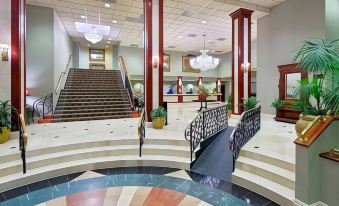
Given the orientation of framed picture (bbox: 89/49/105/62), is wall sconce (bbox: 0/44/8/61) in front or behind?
in front

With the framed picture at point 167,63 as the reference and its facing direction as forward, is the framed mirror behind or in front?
in front

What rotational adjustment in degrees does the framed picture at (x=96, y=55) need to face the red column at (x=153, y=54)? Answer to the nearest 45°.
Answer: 0° — it already faces it

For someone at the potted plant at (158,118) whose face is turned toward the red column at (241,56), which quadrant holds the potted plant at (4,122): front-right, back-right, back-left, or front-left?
back-left

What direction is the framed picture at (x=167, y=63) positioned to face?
toward the camera

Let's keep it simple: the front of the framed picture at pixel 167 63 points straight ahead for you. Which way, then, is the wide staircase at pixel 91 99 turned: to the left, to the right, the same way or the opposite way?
the same way

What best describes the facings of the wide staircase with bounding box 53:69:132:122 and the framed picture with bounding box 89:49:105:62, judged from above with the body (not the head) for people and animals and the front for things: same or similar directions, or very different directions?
same or similar directions

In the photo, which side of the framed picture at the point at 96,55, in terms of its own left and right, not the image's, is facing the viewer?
front

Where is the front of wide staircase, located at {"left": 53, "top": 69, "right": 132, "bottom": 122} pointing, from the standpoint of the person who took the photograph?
facing the viewer

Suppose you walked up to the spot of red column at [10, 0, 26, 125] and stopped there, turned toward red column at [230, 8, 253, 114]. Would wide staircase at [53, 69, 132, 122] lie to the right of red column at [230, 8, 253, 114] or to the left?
left

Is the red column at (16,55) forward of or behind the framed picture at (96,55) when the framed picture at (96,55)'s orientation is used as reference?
forward

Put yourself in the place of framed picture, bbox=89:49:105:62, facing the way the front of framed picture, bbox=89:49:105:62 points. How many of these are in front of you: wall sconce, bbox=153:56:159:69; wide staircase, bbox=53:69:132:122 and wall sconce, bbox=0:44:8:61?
3

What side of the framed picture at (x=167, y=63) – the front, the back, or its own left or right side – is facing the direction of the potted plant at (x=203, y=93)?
front

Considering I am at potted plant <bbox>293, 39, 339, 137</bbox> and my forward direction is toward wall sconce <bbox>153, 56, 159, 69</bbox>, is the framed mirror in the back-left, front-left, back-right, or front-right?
front-right

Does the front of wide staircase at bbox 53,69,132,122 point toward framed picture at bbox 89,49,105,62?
no

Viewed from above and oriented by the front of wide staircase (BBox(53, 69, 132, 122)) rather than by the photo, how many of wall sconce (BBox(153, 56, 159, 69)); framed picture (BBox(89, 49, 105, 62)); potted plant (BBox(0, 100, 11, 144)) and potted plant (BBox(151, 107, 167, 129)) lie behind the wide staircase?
1

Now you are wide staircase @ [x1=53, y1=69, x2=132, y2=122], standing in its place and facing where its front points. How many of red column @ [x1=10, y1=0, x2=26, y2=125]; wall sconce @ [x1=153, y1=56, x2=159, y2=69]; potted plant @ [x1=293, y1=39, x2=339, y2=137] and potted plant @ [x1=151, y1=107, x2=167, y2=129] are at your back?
0
